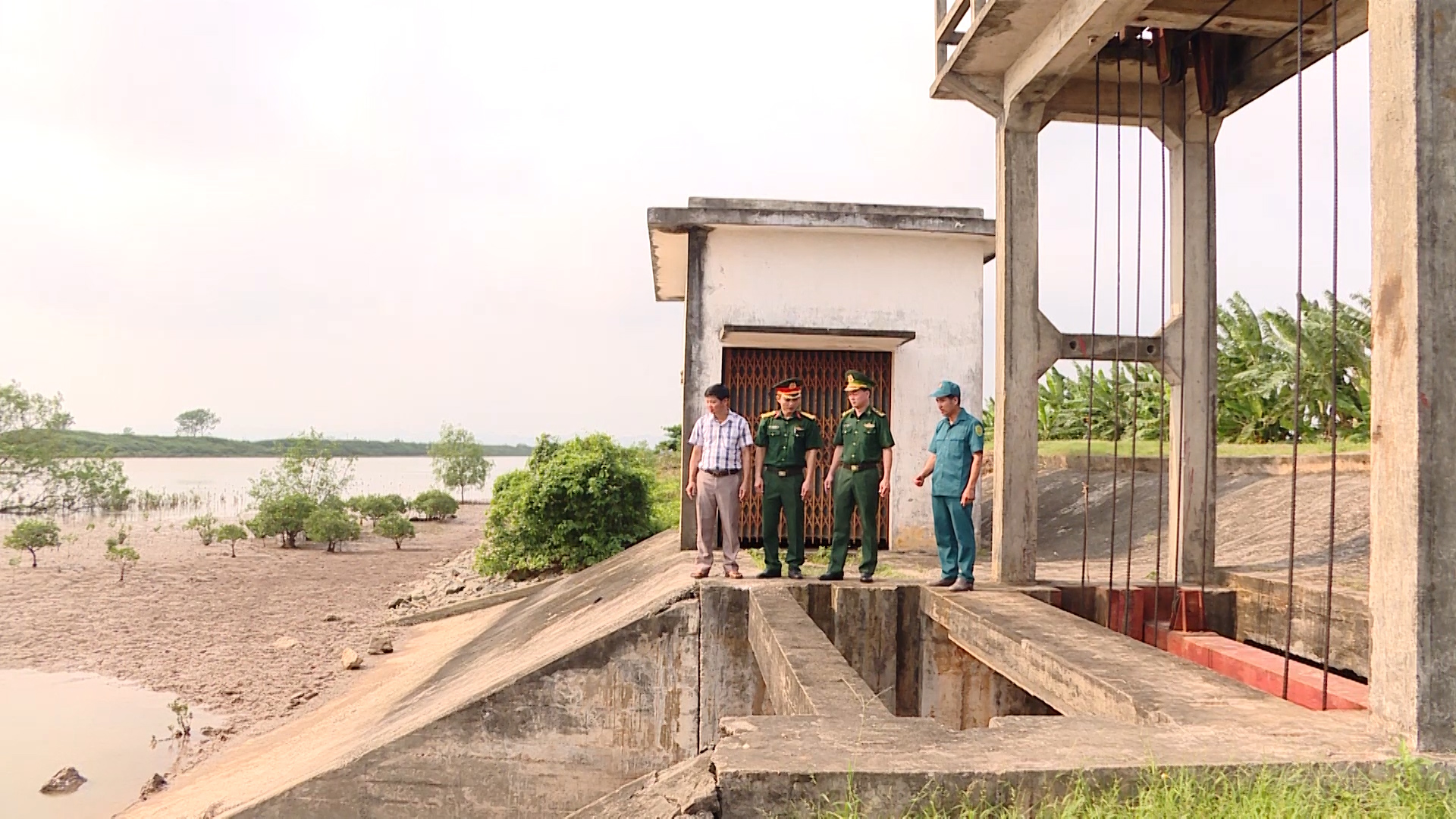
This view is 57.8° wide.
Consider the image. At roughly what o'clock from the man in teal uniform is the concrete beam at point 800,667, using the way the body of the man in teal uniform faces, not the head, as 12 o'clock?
The concrete beam is roughly at 11 o'clock from the man in teal uniform.

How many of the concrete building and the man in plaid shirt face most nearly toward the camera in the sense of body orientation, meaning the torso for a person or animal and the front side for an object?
2

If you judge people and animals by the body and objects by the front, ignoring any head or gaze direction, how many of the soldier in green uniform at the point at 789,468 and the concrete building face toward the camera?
2

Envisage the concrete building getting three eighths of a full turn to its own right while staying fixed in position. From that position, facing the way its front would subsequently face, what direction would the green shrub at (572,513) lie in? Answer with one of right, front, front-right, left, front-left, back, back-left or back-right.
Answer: front

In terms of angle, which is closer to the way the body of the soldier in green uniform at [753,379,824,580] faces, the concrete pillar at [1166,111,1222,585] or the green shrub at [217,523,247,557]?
the concrete pillar

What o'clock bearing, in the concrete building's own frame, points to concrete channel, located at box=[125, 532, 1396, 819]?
The concrete channel is roughly at 12 o'clock from the concrete building.

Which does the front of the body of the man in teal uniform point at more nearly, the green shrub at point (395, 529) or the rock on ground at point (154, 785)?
the rock on ground
